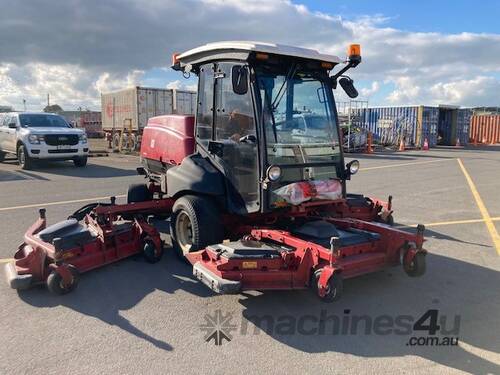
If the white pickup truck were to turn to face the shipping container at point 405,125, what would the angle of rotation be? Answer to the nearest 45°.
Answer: approximately 45° to its left

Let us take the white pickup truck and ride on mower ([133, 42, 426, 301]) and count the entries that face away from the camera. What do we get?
0

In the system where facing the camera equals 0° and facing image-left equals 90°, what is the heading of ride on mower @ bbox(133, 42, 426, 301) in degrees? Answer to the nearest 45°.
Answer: approximately 315°

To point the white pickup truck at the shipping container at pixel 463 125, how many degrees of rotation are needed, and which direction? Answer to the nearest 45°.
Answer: approximately 45° to its left

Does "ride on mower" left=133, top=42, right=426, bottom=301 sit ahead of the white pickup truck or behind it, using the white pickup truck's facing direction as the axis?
ahead

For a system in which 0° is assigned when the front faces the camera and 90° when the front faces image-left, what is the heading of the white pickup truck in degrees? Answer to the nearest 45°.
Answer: approximately 315°

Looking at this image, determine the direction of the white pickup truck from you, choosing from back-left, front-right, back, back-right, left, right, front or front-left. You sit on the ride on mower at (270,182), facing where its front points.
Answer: back

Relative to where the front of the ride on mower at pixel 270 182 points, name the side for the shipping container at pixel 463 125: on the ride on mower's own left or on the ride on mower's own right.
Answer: on the ride on mower's own left

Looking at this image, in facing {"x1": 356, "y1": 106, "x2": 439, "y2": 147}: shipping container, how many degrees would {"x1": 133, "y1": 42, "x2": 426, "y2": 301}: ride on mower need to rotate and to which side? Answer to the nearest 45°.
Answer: approximately 135° to its left

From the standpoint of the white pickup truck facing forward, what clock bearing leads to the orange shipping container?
The orange shipping container is roughly at 10 o'clock from the white pickup truck.
